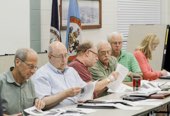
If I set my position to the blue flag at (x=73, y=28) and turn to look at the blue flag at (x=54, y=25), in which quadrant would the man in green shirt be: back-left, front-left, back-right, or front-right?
back-left

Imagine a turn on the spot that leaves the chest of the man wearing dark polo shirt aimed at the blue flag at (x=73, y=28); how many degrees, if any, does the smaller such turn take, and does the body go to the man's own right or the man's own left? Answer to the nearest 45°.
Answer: approximately 90° to the man's own left

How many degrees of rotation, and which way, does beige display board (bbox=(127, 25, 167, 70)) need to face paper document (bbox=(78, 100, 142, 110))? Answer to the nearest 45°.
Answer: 0° — it already faces it

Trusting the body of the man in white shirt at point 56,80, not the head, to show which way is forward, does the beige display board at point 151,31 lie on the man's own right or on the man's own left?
on the man's own left

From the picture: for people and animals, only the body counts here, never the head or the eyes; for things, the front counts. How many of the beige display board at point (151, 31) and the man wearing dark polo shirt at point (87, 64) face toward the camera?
1

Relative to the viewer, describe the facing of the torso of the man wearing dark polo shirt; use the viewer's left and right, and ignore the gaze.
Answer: facing to the right of the viewer

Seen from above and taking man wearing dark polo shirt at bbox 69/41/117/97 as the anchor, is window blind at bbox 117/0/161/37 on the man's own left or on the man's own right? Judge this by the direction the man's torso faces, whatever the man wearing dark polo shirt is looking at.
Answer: on the man's own left

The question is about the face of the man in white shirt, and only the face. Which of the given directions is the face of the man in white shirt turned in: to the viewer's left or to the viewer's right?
to the viewer's right
